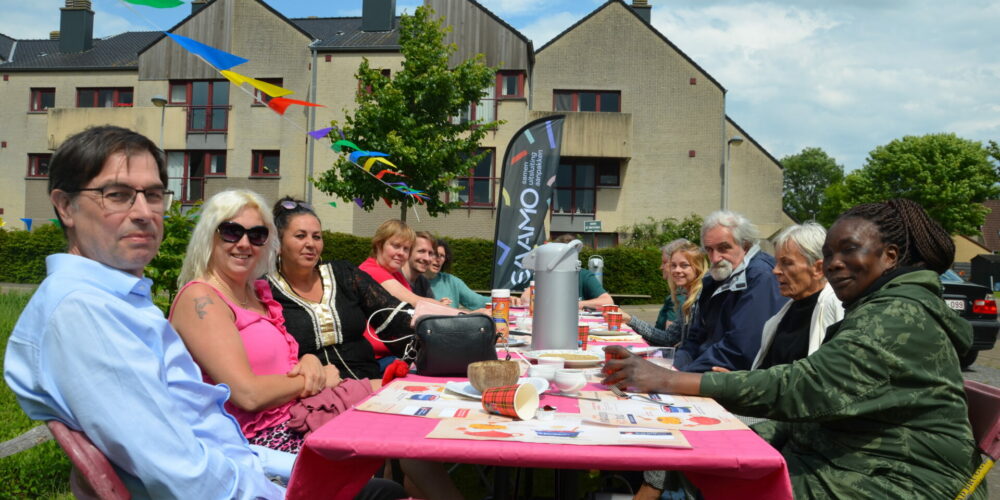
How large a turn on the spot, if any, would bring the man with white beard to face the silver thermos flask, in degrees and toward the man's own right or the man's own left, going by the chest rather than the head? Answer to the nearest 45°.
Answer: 0° — they already face it

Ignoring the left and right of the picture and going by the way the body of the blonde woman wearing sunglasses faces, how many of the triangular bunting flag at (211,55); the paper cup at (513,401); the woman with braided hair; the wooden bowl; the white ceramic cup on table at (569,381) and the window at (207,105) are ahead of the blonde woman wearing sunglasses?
4

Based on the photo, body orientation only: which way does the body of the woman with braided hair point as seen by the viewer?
to the viewer's left

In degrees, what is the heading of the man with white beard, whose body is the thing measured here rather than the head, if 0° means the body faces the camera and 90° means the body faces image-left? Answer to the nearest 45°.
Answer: approximately 45°

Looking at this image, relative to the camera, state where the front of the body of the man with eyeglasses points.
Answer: to the viewer's right

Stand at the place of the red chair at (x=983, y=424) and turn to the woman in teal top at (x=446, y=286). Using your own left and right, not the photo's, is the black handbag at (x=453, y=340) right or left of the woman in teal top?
left

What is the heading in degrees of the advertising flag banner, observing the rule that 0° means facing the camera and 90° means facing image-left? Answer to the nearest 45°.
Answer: approximately 0°
